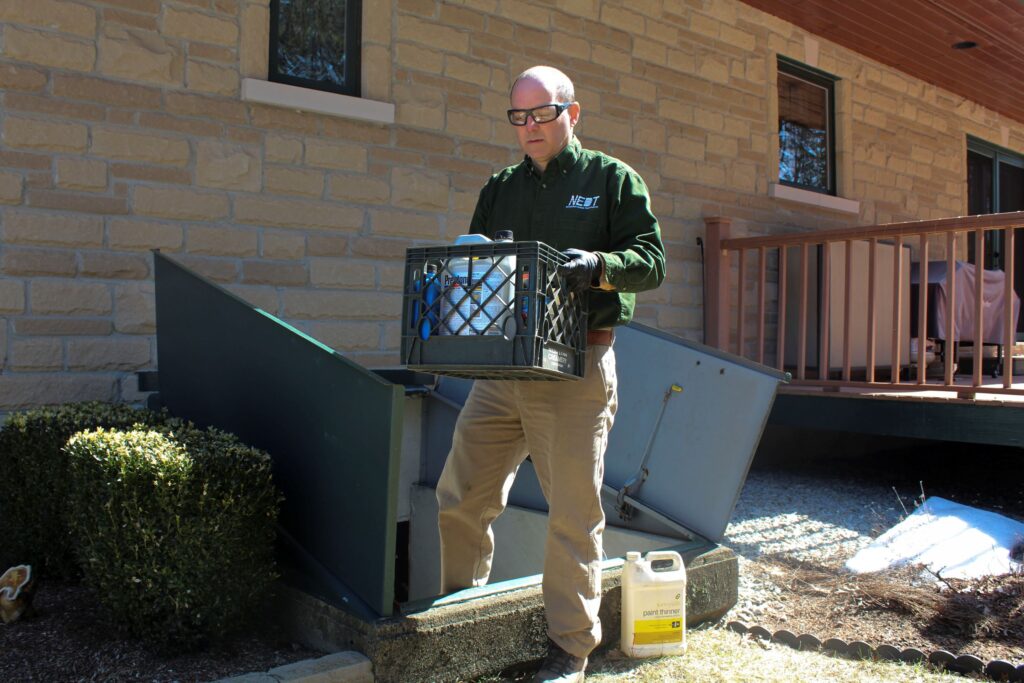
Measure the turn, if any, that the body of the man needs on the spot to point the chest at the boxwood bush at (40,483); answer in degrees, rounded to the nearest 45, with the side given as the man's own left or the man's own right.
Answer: approximately 45° to the man's own right

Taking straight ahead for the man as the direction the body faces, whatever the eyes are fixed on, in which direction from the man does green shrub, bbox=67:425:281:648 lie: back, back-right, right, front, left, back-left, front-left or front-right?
front-right

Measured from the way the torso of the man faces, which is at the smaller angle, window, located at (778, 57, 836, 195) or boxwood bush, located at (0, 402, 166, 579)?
the boxwood bush

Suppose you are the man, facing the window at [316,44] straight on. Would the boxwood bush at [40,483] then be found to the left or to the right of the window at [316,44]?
left

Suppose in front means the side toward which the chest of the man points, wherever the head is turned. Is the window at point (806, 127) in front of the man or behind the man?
behind

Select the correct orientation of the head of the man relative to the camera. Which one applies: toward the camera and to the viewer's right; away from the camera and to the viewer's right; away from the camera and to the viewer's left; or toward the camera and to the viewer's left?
toward the camera and to the viewer's left

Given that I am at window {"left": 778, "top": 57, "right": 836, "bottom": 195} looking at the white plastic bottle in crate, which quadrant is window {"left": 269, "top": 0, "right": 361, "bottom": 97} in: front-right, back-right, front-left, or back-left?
front-right

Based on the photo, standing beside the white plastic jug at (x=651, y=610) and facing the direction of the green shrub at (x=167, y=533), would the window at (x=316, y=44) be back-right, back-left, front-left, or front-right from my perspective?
front-right
